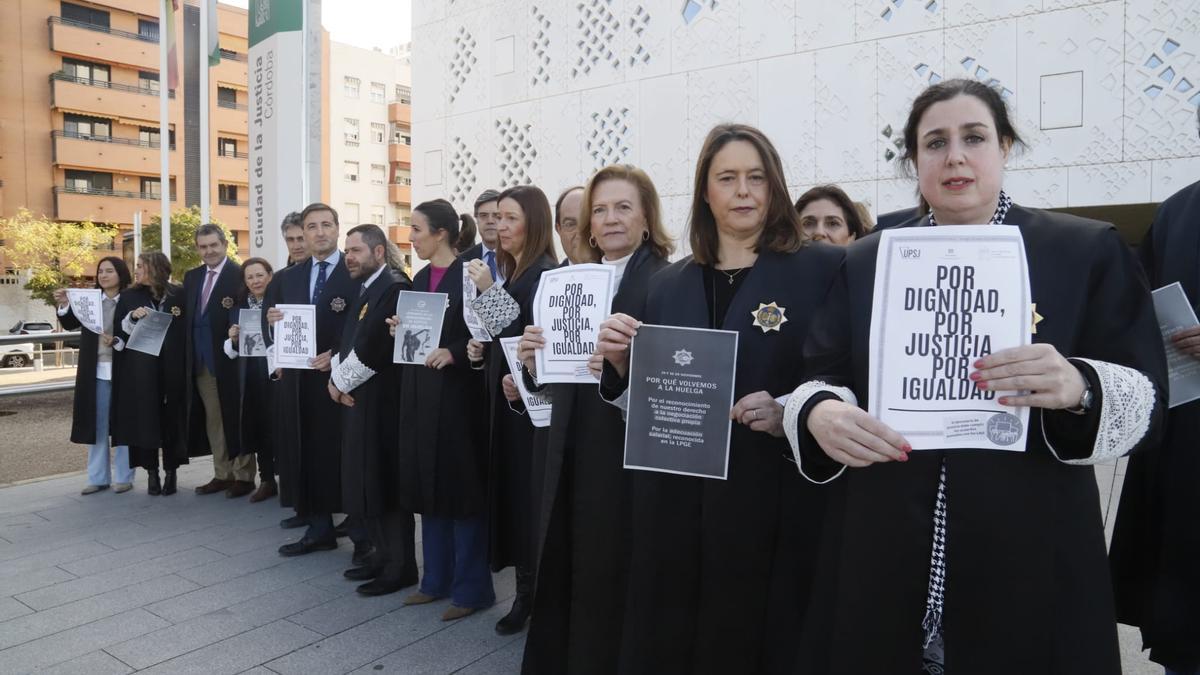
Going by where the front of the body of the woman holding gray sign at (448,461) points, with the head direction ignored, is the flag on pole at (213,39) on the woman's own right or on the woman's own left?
on the woman's own right

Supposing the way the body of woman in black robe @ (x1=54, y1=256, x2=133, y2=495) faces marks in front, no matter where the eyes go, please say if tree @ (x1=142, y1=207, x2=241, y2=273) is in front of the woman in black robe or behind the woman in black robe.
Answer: behind

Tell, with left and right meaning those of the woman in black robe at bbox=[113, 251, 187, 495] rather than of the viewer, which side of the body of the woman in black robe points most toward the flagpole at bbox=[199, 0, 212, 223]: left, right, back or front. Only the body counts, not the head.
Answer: back

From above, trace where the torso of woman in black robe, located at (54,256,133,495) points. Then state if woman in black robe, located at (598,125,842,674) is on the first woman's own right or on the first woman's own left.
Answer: on the first woman's own left

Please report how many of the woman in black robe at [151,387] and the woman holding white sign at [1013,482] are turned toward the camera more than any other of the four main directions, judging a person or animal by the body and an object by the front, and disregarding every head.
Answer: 2

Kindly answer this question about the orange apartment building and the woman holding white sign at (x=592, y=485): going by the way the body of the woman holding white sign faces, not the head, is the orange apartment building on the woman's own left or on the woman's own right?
on the woman's own right

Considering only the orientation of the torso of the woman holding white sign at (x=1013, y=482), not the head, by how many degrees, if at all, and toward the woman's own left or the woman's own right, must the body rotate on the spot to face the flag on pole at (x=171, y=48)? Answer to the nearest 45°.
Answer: approximately 135° to the woman's own right

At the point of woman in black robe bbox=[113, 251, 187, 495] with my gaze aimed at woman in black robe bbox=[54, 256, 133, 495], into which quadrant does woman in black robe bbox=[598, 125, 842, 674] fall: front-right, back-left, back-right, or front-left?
back-left

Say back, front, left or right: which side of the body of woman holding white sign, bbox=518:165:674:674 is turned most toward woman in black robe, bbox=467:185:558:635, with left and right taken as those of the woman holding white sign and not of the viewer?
right

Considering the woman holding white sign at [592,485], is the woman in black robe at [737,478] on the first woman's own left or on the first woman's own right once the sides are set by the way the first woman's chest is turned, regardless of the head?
on the first woman's own left
